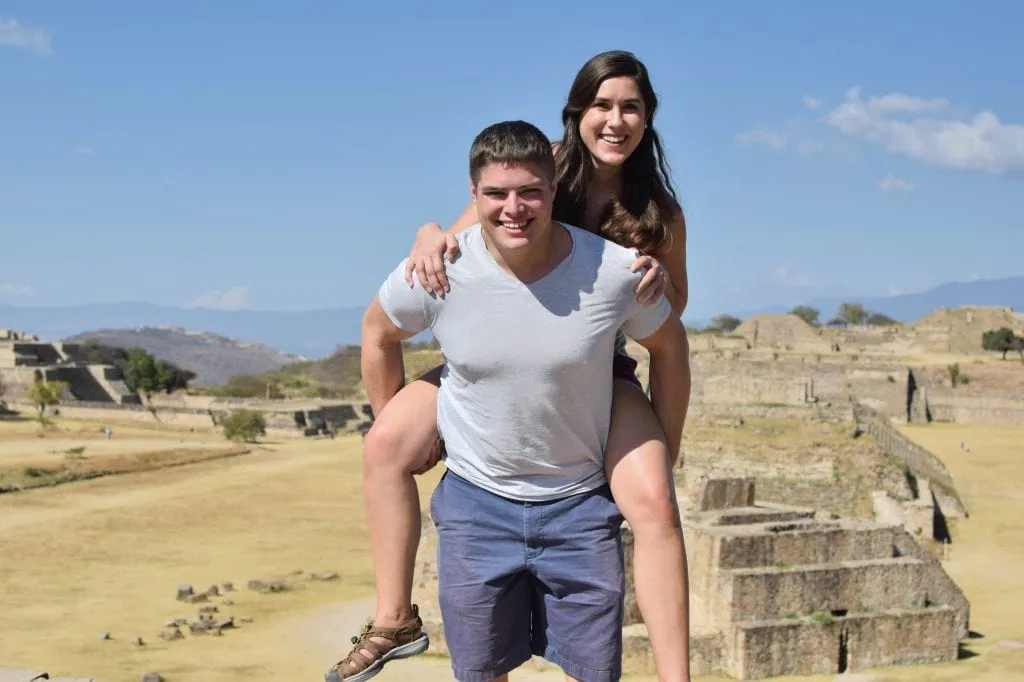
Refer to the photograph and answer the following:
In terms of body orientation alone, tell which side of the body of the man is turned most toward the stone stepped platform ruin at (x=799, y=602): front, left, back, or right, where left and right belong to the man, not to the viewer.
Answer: back

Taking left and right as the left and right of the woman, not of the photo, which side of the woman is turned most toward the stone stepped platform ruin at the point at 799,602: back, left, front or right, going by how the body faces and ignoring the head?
back

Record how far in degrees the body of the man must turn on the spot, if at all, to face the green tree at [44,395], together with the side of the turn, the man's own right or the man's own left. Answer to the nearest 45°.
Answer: approximately 135° to the man's own right

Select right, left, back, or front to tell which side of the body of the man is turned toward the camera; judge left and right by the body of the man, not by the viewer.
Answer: front

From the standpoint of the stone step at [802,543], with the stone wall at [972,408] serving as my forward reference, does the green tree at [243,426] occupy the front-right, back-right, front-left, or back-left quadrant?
front-left

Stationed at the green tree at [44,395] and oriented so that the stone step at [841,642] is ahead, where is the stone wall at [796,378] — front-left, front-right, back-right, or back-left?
front-left

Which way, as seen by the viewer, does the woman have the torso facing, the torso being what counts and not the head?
toward the camera

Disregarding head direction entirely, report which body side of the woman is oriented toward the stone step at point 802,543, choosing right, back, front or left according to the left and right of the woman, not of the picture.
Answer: back

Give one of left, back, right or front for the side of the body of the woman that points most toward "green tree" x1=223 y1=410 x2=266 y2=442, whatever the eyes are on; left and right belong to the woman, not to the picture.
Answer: back

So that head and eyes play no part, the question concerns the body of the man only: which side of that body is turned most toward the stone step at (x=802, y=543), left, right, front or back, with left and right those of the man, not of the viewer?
back
